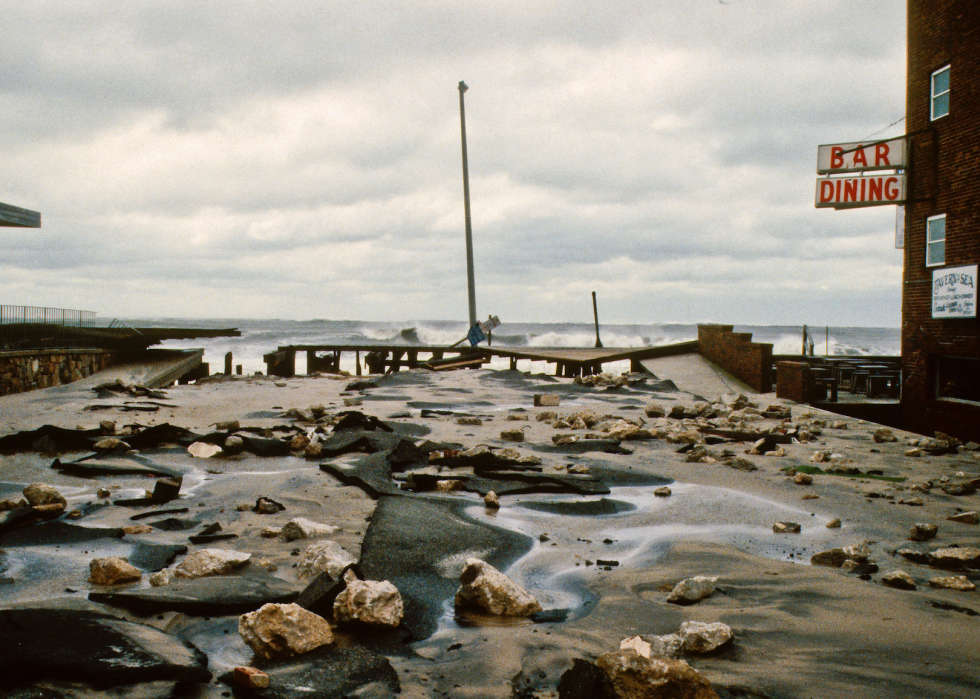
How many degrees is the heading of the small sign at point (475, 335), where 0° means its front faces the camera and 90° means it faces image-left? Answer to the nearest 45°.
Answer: approximately 0°

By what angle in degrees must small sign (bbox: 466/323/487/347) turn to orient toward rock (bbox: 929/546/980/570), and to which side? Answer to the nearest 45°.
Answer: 0° — it already faces it

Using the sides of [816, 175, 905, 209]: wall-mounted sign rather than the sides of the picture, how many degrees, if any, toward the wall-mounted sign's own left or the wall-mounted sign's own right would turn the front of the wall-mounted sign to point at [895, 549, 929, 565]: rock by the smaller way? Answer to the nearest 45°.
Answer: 0° — it already faces it

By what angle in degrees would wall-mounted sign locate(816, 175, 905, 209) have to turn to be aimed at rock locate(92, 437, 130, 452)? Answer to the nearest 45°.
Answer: approximately 45° to its right

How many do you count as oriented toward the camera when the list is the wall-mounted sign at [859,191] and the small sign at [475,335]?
2

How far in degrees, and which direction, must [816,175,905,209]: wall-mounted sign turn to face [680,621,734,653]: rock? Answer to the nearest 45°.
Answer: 0° — it already faces it
